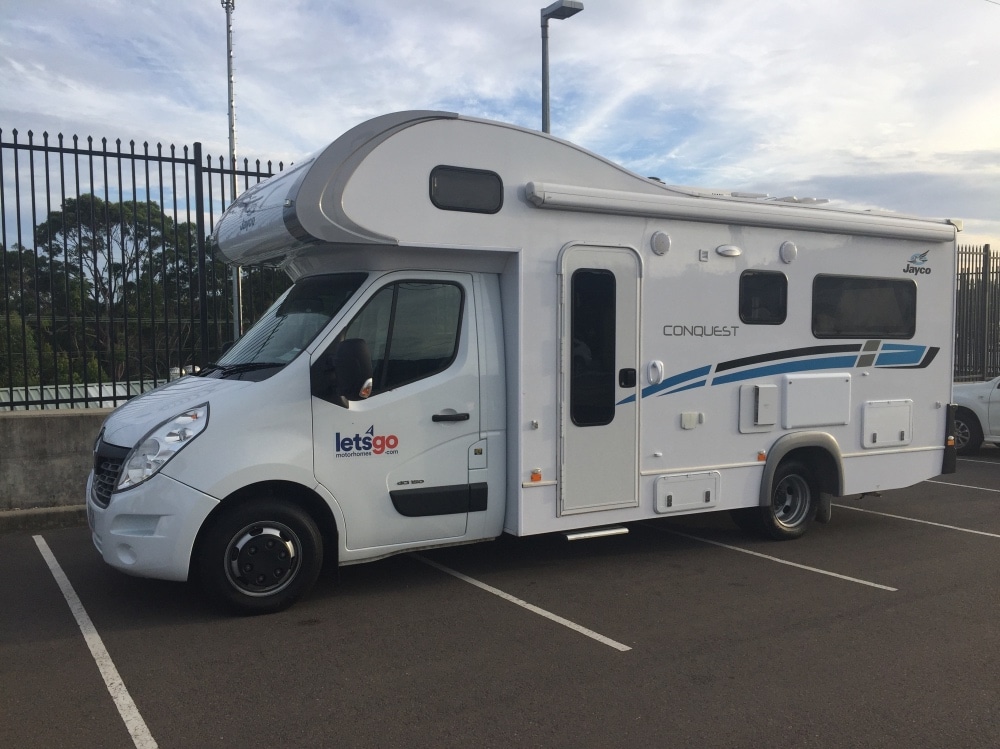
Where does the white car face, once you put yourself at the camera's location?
facing to the left of the viewer

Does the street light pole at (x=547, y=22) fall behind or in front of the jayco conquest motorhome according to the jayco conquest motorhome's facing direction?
behind

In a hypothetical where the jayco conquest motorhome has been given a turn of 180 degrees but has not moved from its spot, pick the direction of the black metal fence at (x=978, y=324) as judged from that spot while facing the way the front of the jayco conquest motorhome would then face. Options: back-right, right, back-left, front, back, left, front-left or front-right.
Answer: front

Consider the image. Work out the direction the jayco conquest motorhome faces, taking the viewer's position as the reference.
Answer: facing the viewer and to the left of the viewer

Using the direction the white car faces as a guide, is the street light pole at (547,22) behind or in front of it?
in front

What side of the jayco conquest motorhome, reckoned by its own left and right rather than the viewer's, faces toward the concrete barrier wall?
front

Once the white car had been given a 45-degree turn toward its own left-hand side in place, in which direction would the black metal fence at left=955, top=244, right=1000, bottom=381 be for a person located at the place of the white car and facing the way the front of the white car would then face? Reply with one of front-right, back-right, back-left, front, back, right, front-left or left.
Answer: back-right

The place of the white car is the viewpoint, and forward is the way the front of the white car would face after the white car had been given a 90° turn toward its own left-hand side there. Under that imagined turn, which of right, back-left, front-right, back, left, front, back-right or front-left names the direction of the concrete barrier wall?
front-right

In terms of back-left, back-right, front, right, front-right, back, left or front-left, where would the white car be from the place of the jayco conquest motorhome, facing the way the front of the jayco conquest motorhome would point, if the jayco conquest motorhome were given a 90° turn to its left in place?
left
